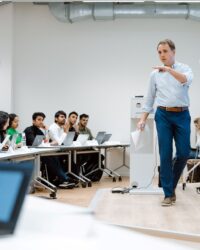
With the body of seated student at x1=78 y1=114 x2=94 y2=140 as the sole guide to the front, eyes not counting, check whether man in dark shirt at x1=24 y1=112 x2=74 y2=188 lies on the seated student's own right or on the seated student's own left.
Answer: on the seated student's own right

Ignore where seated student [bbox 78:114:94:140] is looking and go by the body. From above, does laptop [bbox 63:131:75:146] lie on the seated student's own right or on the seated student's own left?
on the seated student's own right

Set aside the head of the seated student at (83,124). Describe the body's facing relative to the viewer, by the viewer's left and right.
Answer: facing the viewer and to the right of the viewer

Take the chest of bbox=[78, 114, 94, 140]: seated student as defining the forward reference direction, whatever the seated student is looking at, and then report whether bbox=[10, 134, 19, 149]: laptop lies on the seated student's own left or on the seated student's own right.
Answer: on the seated student's own right

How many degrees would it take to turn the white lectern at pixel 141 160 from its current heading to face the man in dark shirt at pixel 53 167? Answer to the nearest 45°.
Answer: approximately 135° to its right

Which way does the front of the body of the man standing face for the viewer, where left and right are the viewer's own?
facing the viewer

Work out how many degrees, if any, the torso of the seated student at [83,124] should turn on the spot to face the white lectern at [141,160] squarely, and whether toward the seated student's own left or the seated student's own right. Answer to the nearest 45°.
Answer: approximately 45° to the seated student's own right

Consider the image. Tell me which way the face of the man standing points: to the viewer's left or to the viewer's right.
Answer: to the viewer's left
